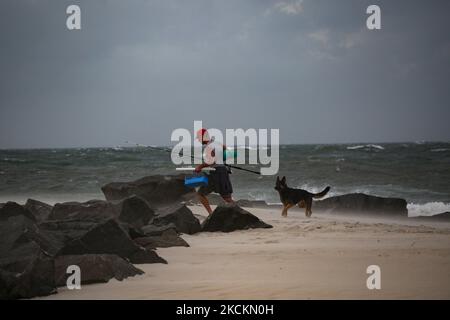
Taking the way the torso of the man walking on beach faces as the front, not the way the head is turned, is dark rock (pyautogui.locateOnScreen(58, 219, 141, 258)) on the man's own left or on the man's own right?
on the man's own left

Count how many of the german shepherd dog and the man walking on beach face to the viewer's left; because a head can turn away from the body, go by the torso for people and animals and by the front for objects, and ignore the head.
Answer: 2

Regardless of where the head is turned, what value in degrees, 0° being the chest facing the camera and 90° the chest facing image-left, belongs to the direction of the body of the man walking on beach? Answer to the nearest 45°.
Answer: approximately 90°

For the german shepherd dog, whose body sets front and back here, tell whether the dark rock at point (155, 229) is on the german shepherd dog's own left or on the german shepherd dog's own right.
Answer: on the german shepherd dog's own left

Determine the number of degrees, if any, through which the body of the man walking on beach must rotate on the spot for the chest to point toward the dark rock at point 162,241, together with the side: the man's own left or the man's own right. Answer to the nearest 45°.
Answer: approximately 90° to the man's own left

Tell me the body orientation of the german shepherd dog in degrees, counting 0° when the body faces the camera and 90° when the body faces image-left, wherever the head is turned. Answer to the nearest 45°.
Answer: approximately 90°
